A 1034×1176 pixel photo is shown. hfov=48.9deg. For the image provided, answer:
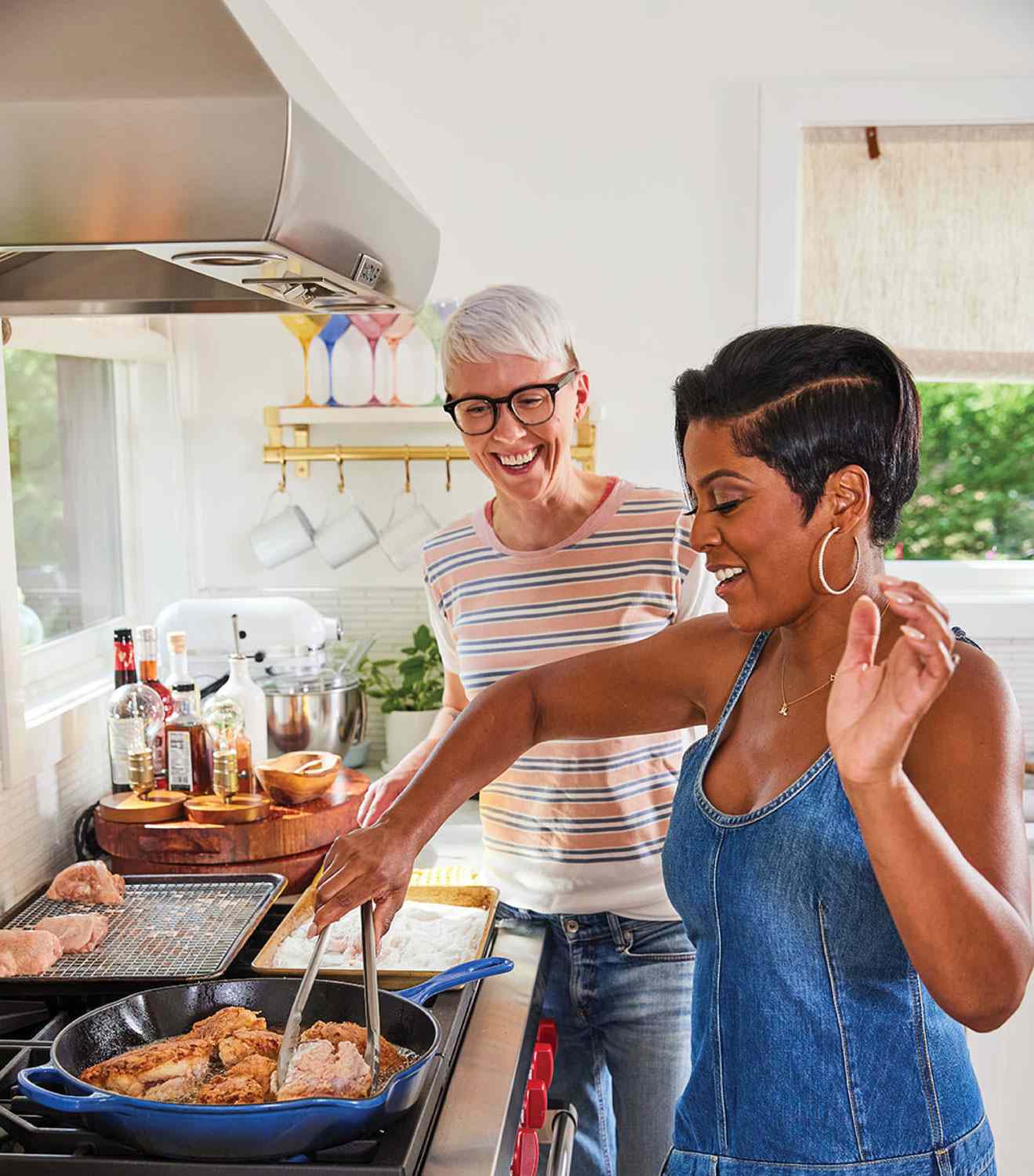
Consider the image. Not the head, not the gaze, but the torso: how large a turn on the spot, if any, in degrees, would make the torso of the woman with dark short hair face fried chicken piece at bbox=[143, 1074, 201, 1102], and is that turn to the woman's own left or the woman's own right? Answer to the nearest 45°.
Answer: approximately 45° to the woman's own right

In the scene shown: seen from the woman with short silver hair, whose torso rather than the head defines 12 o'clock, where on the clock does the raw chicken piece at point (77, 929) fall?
The raw chicken piece is roughly at 1 o'clock from the woman with short silver hair.

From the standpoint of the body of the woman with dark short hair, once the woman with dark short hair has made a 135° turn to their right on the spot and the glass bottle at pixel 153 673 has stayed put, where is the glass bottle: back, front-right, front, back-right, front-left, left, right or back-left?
front-left

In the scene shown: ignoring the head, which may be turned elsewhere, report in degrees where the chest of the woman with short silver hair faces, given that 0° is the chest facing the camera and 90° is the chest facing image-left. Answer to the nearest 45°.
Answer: approximately 45°

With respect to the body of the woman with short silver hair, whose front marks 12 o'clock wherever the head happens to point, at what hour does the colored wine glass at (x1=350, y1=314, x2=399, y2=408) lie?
The colored wine glass is roughly at 4 o'clock from the woman with short silver hair.

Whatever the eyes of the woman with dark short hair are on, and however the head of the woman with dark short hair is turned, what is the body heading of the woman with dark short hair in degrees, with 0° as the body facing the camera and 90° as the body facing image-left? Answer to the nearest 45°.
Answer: approximately 45°

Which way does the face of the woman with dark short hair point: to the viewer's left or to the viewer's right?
to the viewer's left

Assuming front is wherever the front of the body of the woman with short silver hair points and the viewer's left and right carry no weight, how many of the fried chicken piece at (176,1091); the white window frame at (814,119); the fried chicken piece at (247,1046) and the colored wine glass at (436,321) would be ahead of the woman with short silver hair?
2

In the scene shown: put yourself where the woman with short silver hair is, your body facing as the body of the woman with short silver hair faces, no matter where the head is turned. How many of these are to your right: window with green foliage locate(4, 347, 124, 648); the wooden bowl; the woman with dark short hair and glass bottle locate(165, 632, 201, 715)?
3

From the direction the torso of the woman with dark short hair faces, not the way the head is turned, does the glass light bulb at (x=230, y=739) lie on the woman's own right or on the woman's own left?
on the woman's own right
